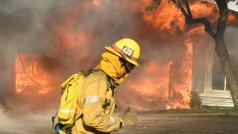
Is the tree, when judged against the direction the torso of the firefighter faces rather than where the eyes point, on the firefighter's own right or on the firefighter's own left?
on the firefighter's own left

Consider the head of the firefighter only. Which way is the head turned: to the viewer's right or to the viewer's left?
to the viewer's right

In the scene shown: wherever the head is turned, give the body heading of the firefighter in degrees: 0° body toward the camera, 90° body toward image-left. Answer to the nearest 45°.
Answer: approximately 270°

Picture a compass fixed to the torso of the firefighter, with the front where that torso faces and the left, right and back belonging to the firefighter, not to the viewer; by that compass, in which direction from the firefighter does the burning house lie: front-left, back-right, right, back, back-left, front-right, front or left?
left
